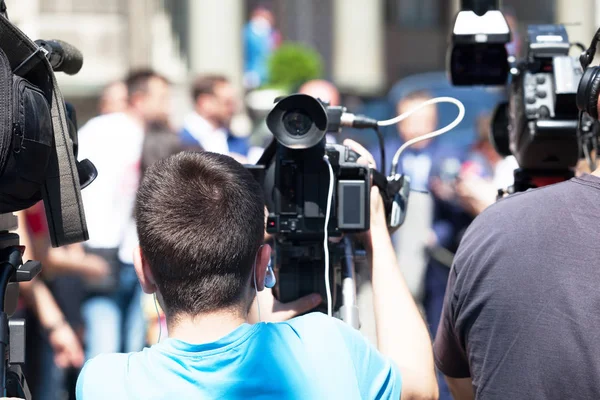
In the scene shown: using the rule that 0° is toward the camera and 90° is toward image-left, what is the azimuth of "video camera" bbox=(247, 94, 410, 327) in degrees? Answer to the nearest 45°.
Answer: approximately 180°

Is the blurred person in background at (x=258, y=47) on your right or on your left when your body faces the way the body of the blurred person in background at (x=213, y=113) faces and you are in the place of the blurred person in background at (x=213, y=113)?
on your left

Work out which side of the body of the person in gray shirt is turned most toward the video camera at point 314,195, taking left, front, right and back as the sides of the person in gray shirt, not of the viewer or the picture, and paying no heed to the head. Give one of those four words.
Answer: left

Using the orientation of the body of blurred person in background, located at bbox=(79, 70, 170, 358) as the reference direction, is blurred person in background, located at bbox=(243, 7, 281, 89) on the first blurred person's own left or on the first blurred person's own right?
on the first blurred person's own left

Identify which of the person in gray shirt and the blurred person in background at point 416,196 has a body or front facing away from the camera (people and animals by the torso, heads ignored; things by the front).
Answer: the person in gray shirt

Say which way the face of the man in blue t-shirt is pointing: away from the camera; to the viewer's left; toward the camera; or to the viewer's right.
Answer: away from the camera

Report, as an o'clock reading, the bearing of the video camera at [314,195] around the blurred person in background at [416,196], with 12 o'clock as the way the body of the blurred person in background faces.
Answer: The video camera is roughly at 12 o'clock from the blurred person in background.

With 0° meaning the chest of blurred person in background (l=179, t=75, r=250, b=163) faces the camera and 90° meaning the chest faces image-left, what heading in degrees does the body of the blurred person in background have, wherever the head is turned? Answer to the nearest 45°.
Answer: approximately 315°

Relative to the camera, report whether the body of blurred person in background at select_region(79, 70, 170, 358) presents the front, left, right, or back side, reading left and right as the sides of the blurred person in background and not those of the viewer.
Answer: right

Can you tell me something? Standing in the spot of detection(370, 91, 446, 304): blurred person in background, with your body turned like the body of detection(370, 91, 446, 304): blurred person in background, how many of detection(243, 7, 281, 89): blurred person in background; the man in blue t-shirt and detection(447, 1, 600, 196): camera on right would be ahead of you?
2

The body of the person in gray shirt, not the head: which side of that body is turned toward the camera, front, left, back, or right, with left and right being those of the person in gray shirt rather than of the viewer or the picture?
back

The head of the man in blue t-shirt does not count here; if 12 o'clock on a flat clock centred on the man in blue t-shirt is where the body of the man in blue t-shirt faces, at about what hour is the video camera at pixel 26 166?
The video camera is roughly at 10 o'clock from the man in blue t-shirt.
